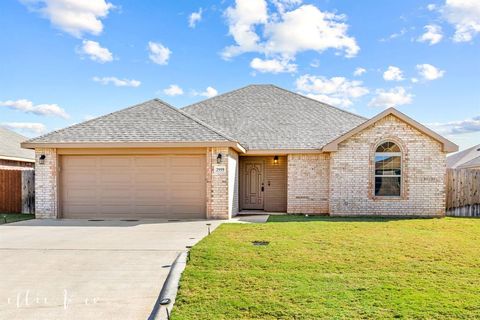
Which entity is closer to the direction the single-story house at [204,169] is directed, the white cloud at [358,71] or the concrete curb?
the concrete curb

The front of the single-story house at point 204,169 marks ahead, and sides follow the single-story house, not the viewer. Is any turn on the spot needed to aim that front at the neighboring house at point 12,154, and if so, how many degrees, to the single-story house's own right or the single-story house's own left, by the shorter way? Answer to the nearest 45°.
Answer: approximately 135° to the single-story house's own right

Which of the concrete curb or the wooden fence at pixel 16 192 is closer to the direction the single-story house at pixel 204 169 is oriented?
the concrete curb

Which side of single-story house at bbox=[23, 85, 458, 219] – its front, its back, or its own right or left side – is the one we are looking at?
front

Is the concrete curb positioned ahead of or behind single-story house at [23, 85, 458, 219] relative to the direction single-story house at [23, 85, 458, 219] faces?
ahead
